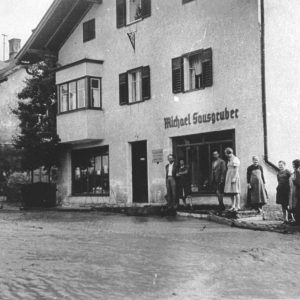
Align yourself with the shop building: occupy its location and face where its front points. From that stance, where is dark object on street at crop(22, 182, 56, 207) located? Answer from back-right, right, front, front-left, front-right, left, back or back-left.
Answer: right

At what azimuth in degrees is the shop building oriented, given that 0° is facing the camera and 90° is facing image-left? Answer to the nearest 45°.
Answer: approximately 45°

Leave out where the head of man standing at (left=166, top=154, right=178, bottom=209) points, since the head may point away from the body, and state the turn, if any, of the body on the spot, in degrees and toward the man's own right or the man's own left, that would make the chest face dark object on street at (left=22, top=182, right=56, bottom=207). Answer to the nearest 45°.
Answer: approximately 135° to the man's own right

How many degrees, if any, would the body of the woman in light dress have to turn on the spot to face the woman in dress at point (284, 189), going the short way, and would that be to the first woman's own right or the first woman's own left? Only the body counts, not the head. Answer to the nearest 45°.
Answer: approximately 90° to the first woman's own left

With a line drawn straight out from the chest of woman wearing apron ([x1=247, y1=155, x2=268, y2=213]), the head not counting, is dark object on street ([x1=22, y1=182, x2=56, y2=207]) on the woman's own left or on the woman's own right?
on the woman's own right

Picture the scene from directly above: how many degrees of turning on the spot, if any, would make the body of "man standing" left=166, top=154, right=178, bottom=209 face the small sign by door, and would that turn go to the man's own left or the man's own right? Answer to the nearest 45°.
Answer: approximately 180°

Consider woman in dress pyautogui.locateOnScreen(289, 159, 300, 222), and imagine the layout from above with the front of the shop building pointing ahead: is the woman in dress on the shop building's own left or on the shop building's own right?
on the shop building's own left

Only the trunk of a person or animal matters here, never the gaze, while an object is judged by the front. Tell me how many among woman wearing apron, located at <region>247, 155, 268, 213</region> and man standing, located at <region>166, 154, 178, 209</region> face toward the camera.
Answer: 2

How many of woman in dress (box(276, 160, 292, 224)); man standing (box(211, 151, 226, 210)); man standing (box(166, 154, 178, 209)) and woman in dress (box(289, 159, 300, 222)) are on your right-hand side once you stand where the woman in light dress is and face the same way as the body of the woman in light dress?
2

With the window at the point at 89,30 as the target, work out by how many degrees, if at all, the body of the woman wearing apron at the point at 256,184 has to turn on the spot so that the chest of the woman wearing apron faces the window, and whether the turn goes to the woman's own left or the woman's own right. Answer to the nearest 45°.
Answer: approximately 135° to the woman's own right

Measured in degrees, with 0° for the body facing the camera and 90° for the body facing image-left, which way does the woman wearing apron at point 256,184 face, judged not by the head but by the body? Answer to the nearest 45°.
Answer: approximately 0°

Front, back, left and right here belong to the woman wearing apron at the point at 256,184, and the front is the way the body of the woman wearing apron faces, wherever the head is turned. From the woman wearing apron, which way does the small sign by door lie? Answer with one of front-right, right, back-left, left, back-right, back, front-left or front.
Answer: back-right

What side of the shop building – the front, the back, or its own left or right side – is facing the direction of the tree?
right
